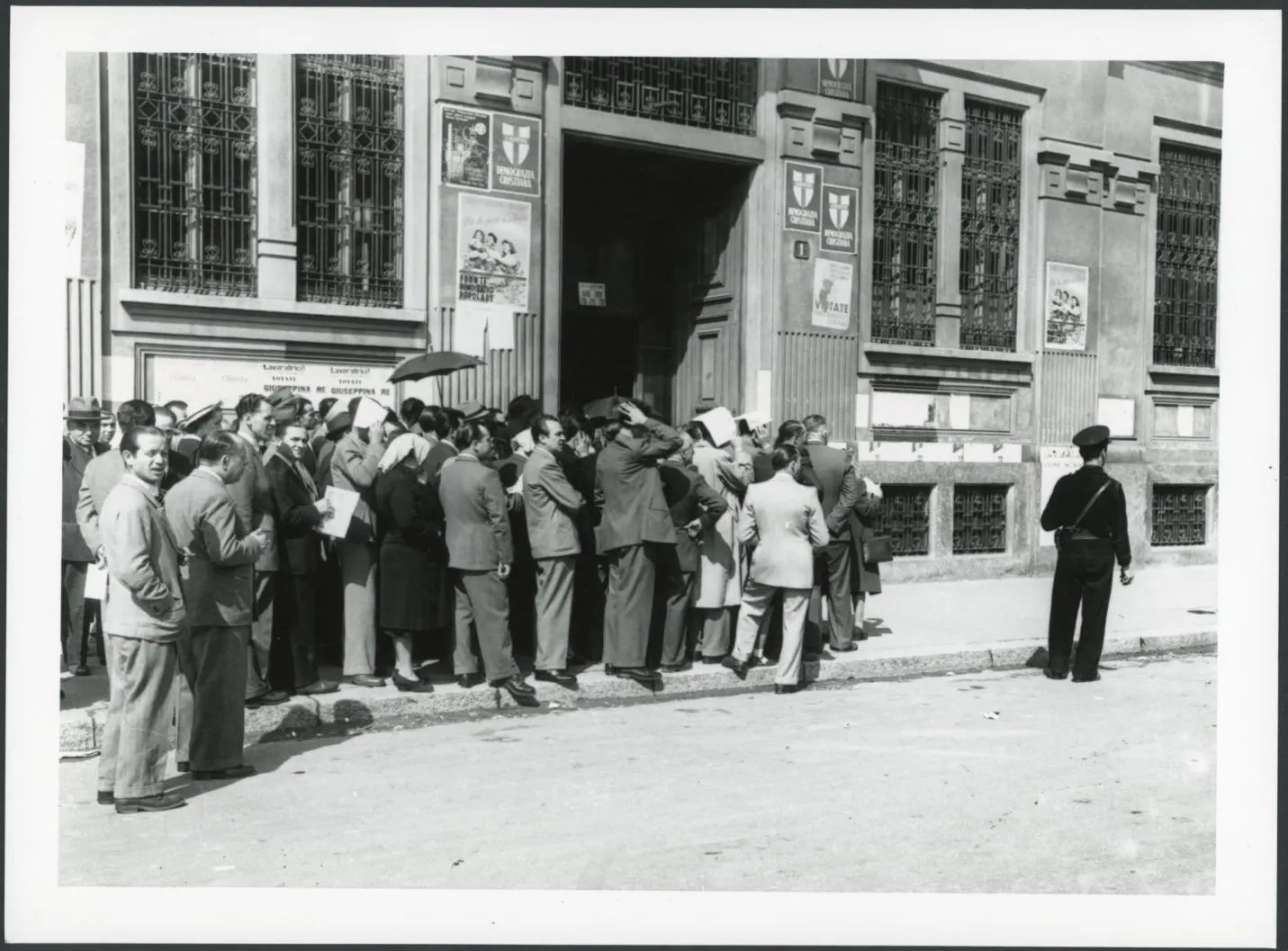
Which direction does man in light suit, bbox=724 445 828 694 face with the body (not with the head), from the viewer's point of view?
away from the camera

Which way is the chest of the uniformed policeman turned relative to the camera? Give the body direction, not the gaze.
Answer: away from the camera

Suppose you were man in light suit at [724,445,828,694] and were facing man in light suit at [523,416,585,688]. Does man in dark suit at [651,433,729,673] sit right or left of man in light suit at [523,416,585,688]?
right

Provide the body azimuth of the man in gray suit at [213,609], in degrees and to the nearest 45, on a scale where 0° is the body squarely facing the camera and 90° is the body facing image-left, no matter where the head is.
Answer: approximately 270°

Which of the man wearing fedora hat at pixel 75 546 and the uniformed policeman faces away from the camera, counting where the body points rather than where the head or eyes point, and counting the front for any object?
the uniformed policeman
